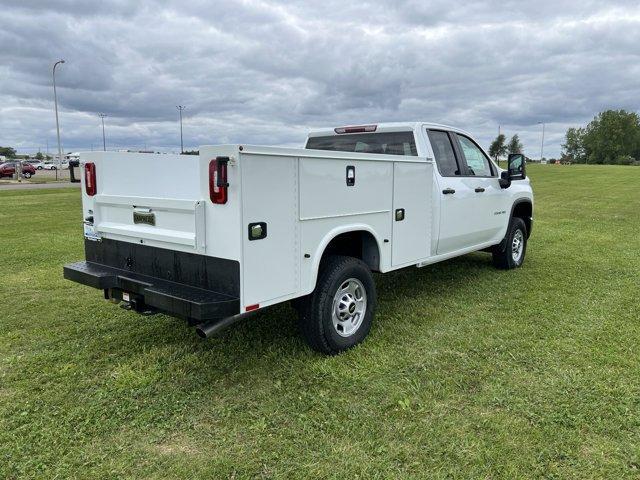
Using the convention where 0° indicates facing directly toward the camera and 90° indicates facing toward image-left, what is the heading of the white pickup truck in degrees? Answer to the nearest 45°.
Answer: approximately 225°
